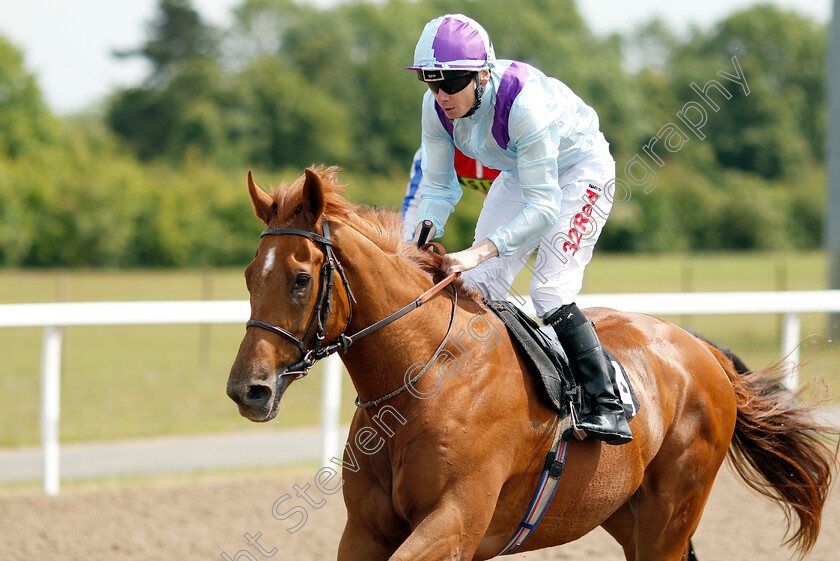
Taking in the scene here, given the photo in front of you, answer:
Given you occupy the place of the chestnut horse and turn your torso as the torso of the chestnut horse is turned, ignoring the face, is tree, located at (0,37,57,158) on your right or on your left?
on your right

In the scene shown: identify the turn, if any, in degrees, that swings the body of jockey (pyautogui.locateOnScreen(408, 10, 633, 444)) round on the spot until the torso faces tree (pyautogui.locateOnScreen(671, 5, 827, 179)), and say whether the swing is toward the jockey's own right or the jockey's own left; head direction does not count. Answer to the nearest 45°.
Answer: approximately 135° to the jockey's own right

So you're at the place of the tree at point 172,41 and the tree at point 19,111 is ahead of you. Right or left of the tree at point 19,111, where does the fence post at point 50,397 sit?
left

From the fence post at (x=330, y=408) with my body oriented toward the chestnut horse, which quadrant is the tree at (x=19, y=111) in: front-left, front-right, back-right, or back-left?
back-right

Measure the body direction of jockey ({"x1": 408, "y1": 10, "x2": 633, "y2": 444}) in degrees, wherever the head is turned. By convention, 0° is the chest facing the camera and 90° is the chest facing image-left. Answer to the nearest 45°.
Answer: approximately 45°

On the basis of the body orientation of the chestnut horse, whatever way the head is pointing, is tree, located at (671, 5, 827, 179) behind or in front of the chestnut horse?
behind

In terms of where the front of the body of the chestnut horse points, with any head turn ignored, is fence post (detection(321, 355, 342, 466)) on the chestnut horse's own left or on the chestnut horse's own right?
on the chestnut horse's own right

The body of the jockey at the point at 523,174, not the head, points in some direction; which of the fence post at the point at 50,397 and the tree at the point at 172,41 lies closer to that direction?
the fence post

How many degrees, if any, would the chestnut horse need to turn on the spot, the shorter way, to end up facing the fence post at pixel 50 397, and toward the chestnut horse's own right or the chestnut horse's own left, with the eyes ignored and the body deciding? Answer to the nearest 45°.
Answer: approximately 90° to the chestnut horse's own right

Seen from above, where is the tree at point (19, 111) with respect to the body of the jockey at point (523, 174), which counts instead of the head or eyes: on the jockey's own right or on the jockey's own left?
on the jockey's own right

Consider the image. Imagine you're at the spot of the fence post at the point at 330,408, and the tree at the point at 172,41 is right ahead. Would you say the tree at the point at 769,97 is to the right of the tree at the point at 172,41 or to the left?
right

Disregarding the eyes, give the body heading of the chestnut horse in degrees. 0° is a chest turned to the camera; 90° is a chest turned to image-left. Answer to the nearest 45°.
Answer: approximately 45°
